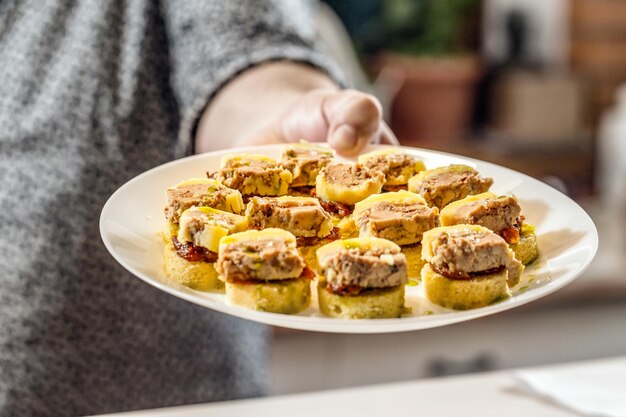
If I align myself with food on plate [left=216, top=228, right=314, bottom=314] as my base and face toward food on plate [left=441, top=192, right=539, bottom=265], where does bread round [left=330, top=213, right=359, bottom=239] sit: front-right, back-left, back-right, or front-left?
front-left

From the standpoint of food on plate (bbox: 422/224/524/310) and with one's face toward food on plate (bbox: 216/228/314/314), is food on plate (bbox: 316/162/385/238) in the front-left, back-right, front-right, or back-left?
front-right

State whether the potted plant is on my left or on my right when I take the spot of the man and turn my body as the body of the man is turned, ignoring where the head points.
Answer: on my left

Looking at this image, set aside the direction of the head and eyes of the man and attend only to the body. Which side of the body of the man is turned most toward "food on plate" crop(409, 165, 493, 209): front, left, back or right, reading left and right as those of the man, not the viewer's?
front

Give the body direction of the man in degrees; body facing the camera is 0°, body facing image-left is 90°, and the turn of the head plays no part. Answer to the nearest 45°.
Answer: approximately 315°

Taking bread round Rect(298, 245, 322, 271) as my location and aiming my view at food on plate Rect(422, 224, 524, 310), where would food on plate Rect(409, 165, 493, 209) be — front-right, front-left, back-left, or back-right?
front-left

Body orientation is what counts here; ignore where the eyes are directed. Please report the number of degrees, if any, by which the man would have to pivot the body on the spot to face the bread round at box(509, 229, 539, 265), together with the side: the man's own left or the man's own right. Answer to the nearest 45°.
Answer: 0° — they already face it

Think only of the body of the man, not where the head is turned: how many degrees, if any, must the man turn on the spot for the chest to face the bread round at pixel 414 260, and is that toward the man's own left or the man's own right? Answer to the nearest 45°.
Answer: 0° — they already face it

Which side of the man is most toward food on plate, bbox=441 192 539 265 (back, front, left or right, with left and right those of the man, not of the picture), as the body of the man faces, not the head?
front
